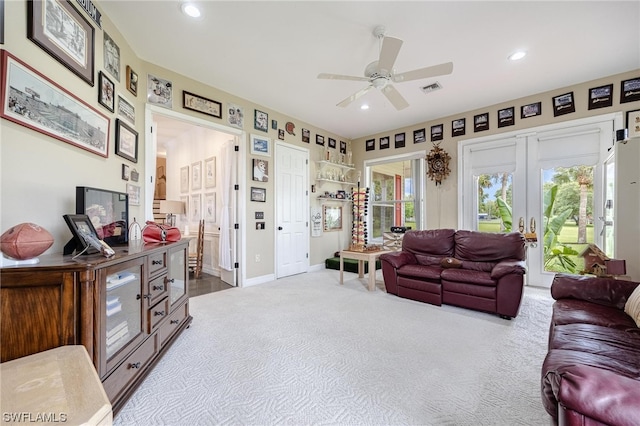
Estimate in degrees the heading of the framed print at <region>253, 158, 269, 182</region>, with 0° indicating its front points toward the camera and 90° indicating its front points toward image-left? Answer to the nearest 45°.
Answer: approximately 315°

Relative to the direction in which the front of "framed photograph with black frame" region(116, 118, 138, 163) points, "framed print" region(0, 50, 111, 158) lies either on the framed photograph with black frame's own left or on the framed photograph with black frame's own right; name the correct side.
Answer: on the framed photograph with black frame's own right

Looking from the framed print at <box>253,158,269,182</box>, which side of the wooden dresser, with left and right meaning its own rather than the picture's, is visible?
left

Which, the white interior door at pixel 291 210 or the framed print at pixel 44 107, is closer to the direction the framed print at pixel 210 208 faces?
the framed print

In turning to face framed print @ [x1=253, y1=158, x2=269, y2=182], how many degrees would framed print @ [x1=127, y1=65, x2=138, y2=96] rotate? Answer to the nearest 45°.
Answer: approximately 45° to its left

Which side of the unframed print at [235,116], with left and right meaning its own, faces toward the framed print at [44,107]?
right

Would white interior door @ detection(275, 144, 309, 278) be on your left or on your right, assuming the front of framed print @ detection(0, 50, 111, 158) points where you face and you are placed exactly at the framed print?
on your left

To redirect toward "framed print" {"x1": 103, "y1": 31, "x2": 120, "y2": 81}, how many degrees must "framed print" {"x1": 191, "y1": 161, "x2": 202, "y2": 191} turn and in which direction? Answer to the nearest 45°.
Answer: approximately 45° to its right

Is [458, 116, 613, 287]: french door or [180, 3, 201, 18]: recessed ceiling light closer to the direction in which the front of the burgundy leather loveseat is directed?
the recessed ceiling light

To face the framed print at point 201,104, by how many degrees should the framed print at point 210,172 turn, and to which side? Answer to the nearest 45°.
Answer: approximately 45° to its left

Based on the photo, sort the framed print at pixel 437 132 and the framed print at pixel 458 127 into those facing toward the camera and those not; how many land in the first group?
2
